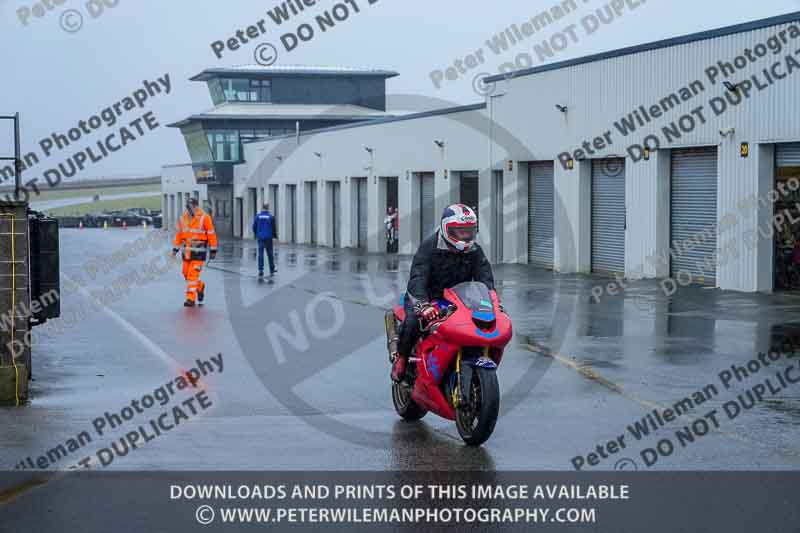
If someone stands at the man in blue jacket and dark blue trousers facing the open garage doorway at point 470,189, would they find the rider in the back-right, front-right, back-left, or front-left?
back-right

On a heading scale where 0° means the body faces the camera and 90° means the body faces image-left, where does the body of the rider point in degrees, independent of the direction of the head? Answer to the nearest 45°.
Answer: approximately 315°

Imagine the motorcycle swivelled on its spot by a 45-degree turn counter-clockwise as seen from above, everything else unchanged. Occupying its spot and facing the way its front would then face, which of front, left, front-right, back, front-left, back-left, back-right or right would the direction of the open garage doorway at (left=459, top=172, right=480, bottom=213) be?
left

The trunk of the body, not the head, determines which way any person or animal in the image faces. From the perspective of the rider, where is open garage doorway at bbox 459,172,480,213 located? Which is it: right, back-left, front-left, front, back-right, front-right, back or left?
back-left

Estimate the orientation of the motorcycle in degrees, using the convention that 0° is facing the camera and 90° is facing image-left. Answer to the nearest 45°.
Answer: approximately 315°

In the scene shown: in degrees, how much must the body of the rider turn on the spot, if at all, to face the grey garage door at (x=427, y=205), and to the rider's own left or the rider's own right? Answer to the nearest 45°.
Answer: approximately 135° to the rider's own left

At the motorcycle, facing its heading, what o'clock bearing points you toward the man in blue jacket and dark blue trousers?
The man in blue jacket and dark blue trousers is roughly at 7 o'clock from the motorcycle.
